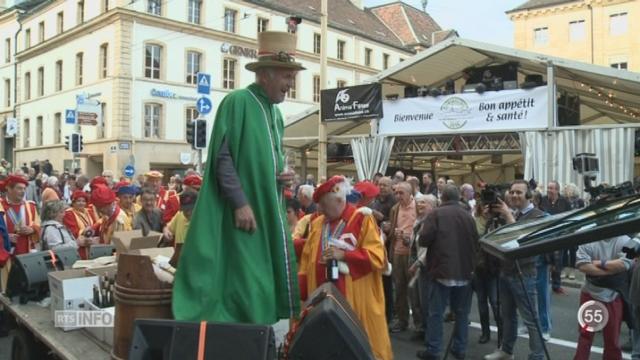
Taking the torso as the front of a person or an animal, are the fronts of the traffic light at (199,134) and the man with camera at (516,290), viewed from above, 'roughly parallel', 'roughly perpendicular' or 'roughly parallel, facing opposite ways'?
roughly perpendicular

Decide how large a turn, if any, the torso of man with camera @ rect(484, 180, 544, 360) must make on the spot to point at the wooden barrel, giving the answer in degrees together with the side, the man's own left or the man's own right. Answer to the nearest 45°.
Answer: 0° — they already face it

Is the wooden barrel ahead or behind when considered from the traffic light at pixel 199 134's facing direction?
ahead

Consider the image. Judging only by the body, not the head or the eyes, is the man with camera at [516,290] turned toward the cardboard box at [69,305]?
yes

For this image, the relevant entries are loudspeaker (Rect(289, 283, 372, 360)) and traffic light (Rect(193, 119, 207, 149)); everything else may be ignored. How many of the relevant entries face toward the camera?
1

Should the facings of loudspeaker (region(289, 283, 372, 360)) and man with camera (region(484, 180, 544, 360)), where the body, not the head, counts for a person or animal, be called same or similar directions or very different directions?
very different directions

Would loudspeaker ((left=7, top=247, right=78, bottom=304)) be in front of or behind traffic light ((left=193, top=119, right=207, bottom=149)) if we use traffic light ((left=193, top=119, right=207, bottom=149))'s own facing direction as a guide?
in front

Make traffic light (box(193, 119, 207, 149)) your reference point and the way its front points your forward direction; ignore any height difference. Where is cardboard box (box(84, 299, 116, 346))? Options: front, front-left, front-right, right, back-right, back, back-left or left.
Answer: front

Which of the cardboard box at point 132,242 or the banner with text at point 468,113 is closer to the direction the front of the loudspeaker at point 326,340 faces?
the banner with text

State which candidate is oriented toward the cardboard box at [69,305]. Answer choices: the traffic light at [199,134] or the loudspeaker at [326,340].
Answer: the traffic light

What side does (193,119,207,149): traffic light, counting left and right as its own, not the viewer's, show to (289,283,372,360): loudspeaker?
front

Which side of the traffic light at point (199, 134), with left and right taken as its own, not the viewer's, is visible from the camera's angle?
front

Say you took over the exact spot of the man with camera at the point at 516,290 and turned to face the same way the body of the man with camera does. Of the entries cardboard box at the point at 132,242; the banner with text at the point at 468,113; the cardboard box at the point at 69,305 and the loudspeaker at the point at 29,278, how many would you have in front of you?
3

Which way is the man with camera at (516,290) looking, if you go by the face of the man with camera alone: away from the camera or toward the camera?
toward the camera
